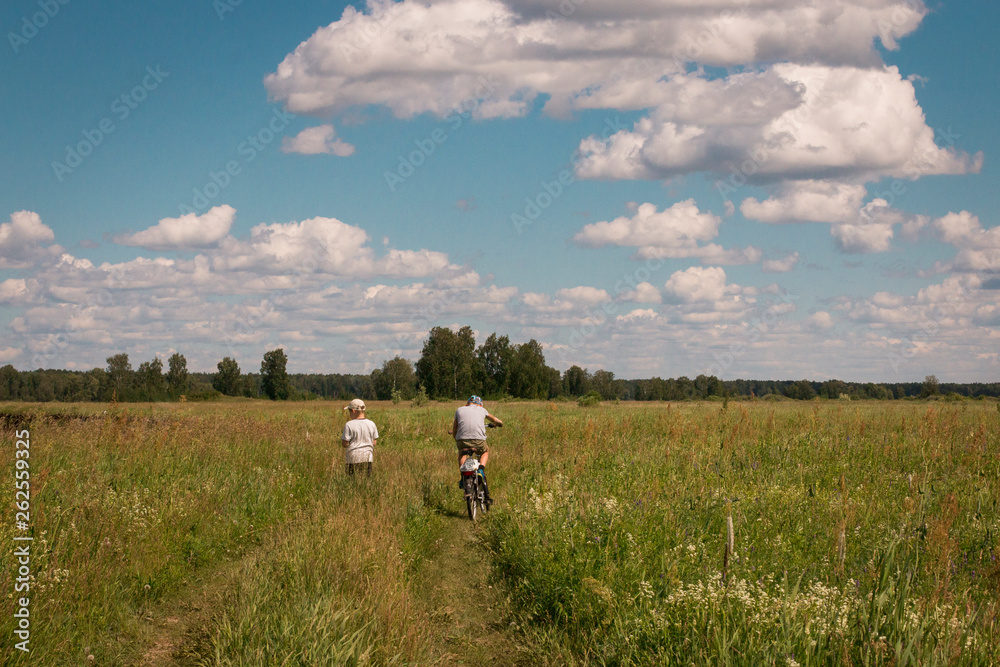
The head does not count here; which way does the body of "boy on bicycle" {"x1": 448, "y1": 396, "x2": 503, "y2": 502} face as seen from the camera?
away from the camera
